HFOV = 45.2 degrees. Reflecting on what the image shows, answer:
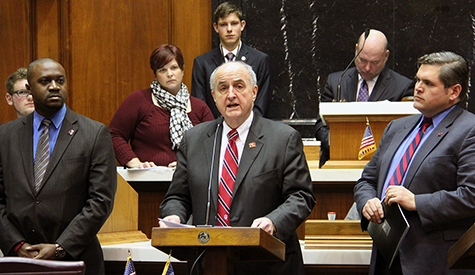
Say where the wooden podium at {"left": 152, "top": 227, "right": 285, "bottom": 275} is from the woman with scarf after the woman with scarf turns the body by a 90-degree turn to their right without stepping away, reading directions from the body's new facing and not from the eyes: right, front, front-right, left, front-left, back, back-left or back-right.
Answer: front-left

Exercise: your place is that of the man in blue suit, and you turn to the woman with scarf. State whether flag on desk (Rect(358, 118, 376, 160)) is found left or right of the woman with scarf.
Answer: right

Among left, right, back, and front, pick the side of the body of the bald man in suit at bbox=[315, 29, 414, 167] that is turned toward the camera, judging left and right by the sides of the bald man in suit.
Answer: front

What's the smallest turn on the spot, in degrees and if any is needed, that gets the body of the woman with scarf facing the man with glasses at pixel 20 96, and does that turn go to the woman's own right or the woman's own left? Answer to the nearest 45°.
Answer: approximately 135° to the woman's own right

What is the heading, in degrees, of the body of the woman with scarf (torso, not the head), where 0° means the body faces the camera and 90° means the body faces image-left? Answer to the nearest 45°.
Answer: approximately 315°

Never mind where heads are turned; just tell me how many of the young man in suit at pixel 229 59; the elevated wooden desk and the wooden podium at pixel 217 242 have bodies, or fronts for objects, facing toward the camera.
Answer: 3

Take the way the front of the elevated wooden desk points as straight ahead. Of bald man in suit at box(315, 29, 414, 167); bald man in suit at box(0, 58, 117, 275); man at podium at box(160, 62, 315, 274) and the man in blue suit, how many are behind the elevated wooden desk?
1

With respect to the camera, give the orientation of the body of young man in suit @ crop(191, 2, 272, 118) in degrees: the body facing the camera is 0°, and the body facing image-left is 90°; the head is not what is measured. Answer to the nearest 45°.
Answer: approximately 0°

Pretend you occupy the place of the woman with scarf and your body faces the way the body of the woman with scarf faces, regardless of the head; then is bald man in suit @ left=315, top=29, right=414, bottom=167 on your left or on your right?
on your left

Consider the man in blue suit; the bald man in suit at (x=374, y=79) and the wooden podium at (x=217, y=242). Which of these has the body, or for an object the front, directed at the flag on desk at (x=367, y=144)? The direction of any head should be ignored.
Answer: the bald man in suit

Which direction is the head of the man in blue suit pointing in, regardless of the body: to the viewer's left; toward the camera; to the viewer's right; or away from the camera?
to the viewer's left
